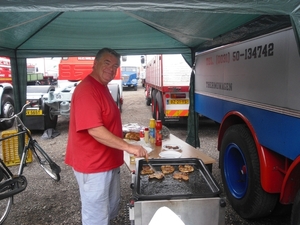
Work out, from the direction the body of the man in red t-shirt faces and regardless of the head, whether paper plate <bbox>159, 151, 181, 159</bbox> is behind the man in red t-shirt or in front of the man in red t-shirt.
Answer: in front

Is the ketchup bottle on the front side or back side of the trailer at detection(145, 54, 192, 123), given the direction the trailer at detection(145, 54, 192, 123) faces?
on the back side

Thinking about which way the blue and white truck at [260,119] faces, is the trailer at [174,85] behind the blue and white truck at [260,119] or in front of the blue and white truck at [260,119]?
behind

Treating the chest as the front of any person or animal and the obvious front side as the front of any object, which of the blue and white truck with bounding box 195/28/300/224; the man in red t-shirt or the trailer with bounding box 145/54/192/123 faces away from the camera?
the trailer

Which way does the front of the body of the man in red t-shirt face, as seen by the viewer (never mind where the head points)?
to the viewer's right

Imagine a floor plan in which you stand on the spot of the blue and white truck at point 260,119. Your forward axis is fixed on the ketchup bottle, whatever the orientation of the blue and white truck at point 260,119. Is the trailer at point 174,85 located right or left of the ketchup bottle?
right

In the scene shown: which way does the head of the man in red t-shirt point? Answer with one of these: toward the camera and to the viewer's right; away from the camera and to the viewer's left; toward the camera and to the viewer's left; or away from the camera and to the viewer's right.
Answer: toward the camera and to the viewer's right

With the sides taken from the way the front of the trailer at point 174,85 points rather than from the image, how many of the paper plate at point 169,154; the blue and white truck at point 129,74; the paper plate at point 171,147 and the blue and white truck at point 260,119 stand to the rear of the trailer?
3

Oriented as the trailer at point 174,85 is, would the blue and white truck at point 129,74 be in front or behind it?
in front

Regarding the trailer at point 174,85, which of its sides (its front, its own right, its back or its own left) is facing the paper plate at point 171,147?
back

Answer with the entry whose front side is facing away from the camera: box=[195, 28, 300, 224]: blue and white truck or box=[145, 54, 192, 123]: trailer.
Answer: the trailer

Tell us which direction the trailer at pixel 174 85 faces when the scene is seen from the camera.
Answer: facing away from the viewer
